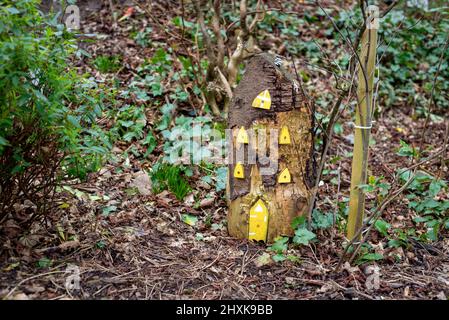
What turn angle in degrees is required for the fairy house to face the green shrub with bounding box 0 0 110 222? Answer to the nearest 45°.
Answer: approximately 45° to its right

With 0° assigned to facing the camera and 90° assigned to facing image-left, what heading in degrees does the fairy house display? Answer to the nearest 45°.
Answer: approximately 0°

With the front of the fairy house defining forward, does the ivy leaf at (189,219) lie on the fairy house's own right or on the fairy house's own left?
on the fairy house's own right
